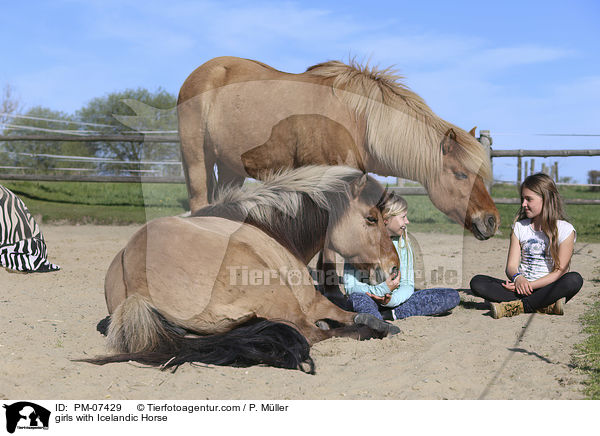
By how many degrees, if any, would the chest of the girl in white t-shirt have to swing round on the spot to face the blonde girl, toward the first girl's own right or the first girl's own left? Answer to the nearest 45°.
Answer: approximately 45° to the first girl's own right

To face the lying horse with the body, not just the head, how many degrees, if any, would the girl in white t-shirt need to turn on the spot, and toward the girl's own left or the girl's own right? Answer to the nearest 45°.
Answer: approximately 45° to the girl's own right

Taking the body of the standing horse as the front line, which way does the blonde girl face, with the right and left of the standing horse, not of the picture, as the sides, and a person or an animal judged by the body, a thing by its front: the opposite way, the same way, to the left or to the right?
to the right

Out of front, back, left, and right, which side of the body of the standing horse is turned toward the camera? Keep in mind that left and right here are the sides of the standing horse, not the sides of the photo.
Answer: right

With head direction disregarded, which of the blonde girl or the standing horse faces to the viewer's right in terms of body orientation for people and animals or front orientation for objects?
the standing horse

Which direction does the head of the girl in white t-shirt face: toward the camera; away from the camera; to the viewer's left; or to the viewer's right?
to the viewer's left

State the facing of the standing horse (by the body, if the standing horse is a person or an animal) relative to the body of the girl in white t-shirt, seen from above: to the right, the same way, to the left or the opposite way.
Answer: to the left

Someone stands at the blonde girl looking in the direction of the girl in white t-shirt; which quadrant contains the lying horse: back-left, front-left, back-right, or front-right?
back-right

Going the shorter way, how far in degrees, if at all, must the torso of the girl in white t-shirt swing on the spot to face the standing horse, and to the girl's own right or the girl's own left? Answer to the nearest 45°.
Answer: approximately 90° to the girl's own right

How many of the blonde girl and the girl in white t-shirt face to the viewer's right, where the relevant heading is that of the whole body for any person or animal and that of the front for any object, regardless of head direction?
0

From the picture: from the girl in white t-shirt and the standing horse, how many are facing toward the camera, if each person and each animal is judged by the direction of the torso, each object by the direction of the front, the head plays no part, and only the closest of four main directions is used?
1

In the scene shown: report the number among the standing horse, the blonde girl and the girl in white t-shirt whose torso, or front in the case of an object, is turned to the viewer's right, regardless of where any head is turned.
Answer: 1

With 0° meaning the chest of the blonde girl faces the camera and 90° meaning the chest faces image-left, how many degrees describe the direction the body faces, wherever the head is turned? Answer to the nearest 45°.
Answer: approximately 0°
